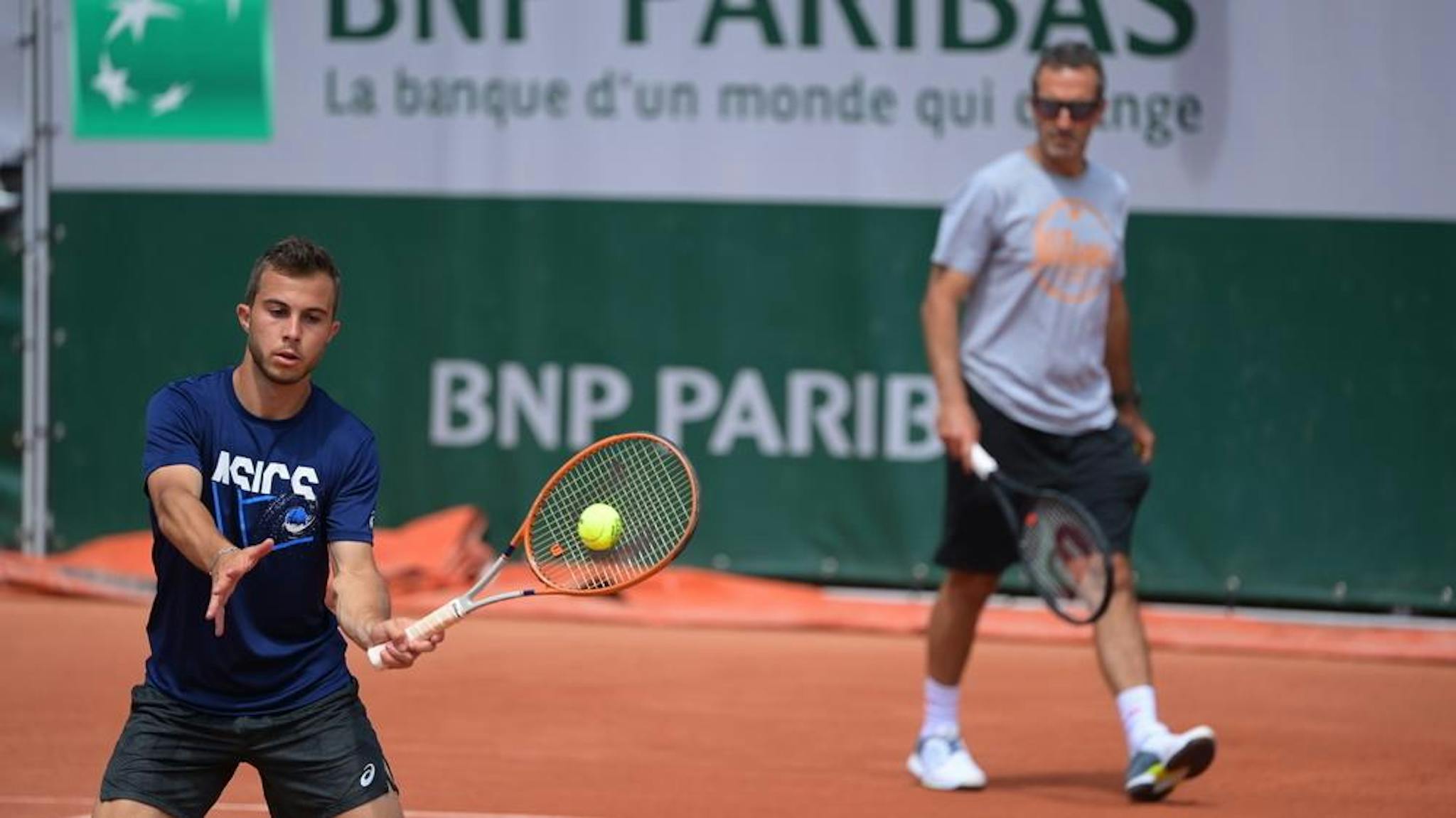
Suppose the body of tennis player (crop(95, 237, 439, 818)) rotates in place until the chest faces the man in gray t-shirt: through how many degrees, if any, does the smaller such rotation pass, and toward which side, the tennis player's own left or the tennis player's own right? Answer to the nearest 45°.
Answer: approximately 135° to the tennis player's own left

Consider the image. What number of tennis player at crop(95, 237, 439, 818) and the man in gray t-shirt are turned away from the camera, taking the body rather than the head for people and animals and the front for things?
0

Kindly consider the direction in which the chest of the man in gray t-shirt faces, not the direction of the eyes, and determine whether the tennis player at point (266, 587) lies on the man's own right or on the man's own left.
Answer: on the man's own right

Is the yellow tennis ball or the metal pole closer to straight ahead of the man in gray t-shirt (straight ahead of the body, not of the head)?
the yellow tennis ball

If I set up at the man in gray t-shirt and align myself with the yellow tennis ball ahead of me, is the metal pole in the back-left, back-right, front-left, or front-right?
back-right

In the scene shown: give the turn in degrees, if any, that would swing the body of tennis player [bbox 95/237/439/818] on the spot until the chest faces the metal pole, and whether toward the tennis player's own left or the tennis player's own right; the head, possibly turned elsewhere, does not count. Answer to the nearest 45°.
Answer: approximately 180°

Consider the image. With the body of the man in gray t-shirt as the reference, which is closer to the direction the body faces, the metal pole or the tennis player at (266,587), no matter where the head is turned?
the tennis player

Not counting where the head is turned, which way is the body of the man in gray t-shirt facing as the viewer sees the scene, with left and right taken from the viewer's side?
facing the viewer and to the right of the viewer
